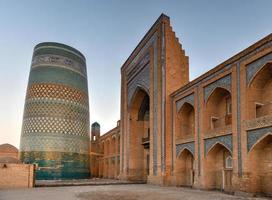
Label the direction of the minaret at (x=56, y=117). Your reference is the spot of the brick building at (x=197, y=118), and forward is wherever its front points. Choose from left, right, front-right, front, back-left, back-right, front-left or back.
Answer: right

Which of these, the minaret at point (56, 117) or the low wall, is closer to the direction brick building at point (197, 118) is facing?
the low wall

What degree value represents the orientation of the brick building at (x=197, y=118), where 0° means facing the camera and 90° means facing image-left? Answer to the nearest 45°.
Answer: approximately 45°

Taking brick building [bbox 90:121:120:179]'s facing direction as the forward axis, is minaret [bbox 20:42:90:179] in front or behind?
in front

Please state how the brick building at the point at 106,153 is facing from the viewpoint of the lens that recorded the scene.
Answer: facing the viewer and to the left of the viewer

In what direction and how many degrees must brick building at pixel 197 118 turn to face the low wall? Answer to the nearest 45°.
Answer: approximately 45° to its right
